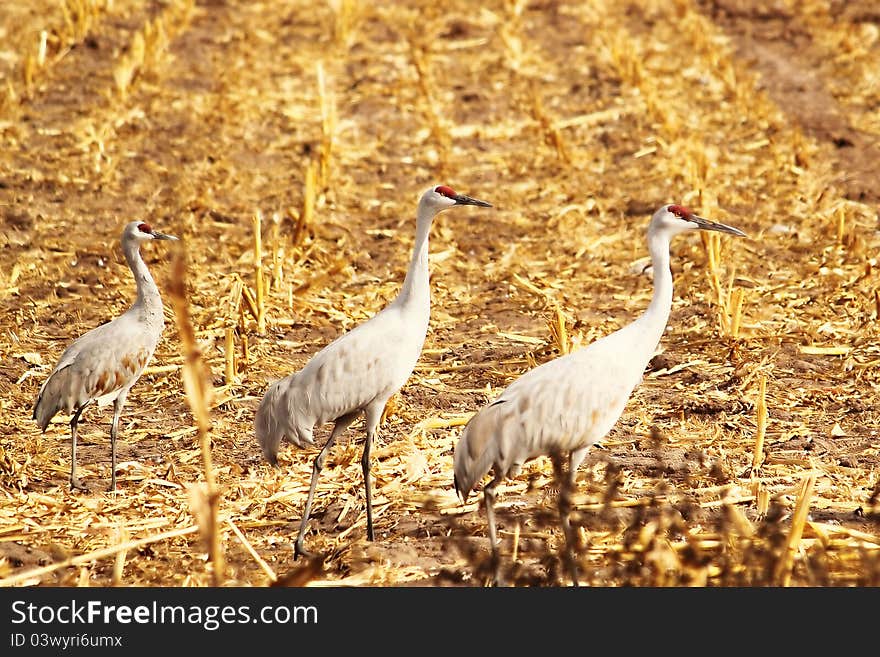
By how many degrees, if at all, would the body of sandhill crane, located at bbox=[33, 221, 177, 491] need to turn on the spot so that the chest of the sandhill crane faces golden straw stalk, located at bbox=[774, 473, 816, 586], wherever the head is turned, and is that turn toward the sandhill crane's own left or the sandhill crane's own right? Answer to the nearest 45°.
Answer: approximately 45° to the sandhill crane's own right

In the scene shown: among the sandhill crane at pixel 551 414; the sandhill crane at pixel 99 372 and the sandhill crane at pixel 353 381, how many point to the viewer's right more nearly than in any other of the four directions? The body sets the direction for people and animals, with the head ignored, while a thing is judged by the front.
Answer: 3

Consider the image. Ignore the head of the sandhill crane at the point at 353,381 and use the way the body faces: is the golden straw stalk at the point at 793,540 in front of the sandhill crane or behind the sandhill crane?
in front

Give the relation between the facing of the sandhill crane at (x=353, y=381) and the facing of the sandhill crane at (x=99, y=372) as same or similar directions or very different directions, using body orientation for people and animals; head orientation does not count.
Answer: same or similar directions

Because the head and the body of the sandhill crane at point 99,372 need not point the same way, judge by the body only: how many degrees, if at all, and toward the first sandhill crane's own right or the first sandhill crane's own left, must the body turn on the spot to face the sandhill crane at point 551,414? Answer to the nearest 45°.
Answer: approximately 45° to the first sandhill crane's own right

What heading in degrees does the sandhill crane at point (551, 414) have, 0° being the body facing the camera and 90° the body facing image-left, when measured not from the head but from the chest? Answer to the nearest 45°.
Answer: approximately 270°

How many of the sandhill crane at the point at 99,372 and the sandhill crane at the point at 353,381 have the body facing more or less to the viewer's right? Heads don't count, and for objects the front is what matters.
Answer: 2

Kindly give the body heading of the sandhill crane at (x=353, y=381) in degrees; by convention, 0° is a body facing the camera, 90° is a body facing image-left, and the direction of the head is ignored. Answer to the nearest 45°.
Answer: approximately 270°

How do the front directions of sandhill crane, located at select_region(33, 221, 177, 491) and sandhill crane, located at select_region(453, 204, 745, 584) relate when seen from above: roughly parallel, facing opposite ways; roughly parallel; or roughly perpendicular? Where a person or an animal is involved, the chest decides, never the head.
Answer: roughly parallel

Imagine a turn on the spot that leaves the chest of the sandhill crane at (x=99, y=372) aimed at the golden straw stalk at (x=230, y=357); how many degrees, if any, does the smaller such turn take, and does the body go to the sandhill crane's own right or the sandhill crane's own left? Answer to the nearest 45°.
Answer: approximately 45° to the sandhill crane's own left

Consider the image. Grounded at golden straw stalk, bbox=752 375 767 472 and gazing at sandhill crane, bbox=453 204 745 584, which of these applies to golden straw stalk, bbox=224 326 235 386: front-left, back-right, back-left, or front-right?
front-right

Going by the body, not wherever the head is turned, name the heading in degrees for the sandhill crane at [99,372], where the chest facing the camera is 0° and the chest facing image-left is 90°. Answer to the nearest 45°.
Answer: approximately 270°
